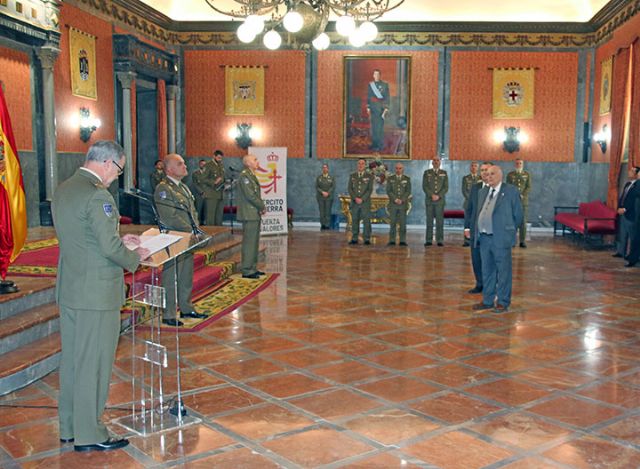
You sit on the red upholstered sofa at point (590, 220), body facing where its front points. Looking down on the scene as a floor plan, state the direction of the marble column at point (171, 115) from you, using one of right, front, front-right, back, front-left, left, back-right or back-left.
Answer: front-right

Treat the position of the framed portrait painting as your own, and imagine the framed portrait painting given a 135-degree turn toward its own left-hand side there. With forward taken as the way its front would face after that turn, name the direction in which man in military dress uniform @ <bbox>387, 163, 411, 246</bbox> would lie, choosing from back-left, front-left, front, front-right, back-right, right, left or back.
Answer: back-right

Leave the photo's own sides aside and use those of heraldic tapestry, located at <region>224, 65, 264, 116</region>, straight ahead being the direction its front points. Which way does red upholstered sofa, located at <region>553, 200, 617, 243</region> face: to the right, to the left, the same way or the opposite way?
to the right

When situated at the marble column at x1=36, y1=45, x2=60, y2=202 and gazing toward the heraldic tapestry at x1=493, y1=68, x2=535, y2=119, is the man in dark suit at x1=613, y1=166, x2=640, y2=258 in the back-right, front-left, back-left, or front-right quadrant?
front-right

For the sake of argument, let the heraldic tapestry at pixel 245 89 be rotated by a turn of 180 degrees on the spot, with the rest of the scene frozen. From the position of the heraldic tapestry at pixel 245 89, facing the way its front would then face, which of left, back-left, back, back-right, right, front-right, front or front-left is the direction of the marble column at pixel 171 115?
left

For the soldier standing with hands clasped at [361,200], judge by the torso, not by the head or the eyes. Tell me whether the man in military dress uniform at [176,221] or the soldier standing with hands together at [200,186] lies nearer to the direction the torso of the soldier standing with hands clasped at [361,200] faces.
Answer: the man in military dress uniform

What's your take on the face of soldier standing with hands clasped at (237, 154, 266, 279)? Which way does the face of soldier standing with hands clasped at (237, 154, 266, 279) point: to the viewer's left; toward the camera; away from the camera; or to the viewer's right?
to the viewer's right

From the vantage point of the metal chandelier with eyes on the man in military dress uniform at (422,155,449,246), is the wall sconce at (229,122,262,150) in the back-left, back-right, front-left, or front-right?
front-left

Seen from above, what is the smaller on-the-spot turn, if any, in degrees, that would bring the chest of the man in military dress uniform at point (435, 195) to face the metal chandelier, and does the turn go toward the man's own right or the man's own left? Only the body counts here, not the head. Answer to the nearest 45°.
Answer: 0° — they already face it

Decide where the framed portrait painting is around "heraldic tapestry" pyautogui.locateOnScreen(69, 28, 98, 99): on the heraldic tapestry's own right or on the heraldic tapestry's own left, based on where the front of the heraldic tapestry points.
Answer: on the heraldic tapestry's own left

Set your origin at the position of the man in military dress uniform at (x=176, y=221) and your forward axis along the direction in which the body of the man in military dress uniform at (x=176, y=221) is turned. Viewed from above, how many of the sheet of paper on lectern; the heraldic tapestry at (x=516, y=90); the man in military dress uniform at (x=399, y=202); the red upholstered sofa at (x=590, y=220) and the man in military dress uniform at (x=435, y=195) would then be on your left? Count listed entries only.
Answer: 4

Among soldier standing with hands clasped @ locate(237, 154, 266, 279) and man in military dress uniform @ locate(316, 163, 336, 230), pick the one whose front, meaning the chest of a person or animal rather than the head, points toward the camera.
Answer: the man in military dress uniform

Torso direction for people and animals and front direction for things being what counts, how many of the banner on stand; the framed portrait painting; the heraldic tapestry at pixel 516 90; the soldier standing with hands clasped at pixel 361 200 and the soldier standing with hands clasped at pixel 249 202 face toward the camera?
4

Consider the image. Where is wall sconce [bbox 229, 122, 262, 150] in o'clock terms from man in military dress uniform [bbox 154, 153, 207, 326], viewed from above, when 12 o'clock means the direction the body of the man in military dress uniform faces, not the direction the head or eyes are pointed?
The wall sconce is roughly at 8 o'clock from the man in military dress uniform.

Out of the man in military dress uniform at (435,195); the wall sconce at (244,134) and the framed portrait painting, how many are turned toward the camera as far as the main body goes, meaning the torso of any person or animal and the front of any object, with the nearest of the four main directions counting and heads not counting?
3

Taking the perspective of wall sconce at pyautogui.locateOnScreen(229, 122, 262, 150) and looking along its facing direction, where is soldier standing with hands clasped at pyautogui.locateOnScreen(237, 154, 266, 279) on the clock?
The soldier standing with hands clasped is roughly at 12 o'clock from the wall sconce.

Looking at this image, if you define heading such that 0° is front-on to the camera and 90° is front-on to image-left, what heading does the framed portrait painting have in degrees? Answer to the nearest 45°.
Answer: approximately 0°

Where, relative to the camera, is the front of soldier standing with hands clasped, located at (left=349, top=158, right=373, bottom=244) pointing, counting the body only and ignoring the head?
toward the camera

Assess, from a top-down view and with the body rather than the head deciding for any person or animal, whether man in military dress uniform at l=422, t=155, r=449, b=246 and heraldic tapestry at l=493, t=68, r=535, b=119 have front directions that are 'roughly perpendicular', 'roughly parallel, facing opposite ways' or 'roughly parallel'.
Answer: roughly parallel
